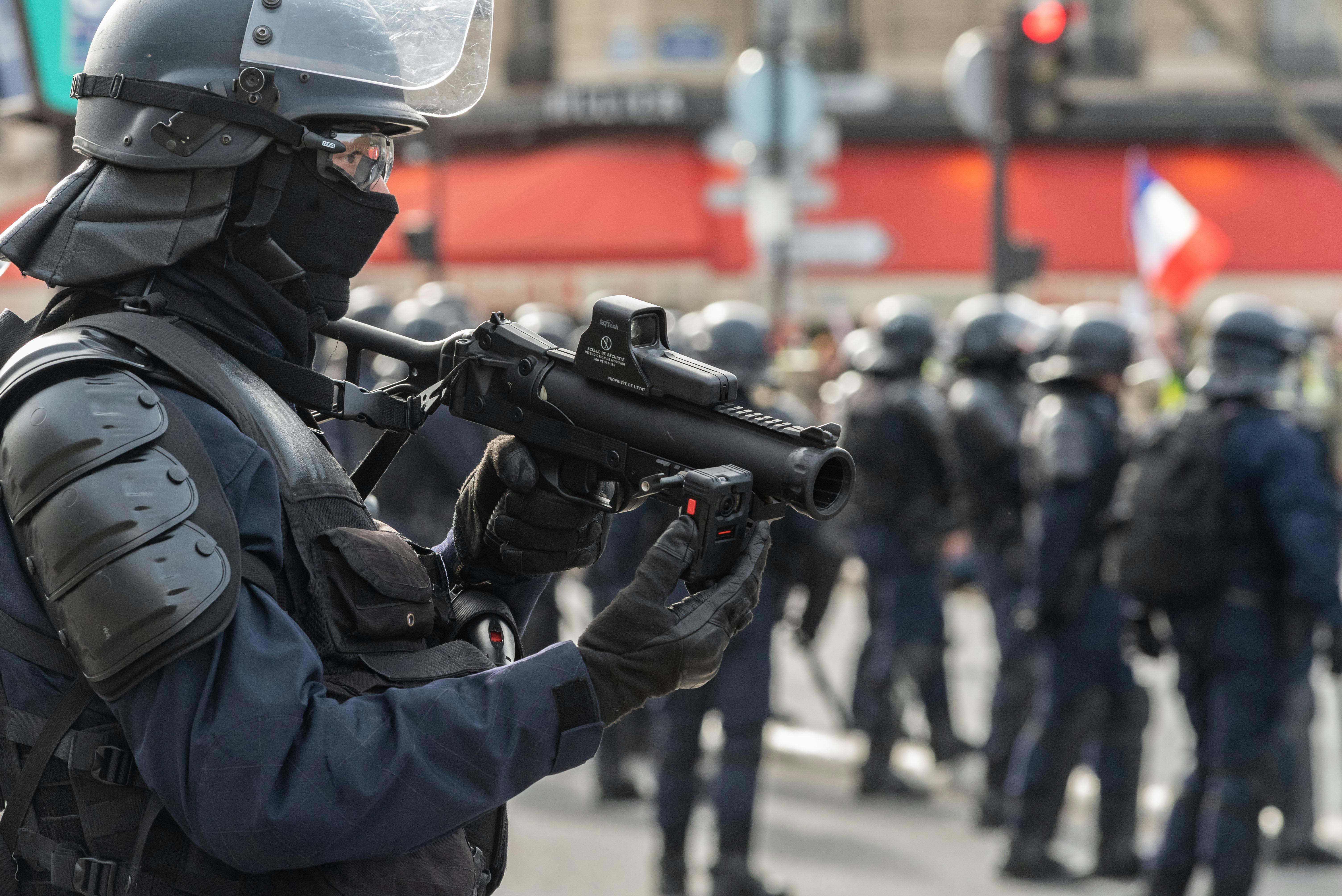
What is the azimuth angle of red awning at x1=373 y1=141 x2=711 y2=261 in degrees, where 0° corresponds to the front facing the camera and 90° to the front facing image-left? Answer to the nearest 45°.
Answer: approximately 0°

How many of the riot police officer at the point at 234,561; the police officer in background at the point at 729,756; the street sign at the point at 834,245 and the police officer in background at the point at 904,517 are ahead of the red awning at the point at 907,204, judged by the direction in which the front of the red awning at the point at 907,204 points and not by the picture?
4

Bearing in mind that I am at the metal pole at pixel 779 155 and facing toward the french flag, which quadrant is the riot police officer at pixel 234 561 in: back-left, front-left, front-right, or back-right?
back-right

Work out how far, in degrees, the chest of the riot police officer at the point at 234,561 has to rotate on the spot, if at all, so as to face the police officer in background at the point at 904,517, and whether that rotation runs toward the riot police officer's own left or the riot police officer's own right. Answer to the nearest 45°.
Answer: approximately 45° to the riot police officer's own left

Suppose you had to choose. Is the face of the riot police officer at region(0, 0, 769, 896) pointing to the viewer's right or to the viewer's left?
to the viewer's right

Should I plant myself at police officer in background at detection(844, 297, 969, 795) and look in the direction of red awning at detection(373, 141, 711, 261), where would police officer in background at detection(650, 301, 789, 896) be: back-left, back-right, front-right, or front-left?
back-left
